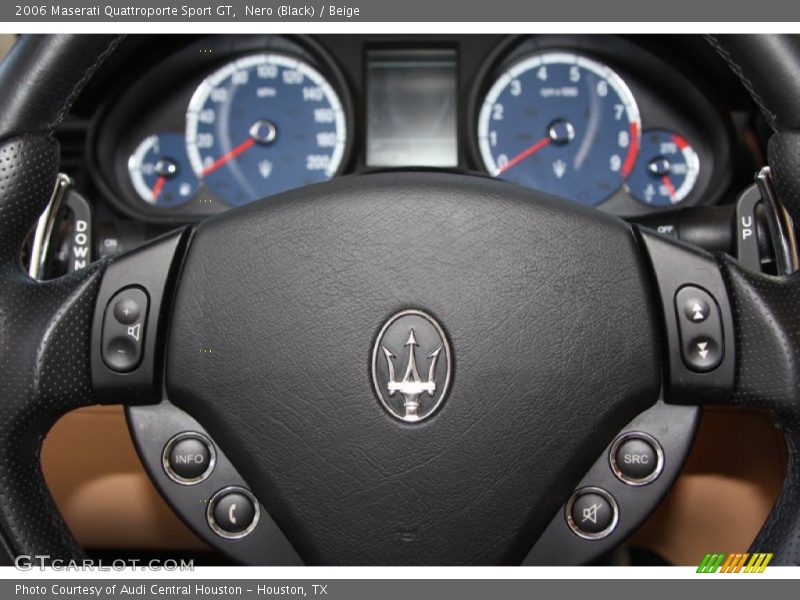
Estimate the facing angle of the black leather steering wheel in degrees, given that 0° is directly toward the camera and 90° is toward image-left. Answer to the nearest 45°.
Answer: approximately 0°
